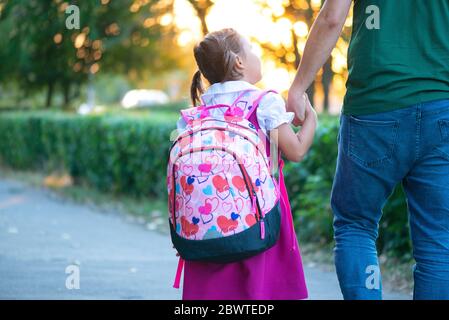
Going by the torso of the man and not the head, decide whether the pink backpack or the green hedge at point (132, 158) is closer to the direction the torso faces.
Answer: the green hedge

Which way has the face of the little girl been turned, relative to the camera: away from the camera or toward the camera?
away from the camera

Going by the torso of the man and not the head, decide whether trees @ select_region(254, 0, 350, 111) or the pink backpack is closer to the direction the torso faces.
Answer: the trees

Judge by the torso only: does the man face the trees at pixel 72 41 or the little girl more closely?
the trees

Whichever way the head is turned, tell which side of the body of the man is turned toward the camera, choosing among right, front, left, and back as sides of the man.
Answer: back

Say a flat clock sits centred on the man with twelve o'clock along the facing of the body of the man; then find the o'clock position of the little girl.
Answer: The little girl is roughly at 9 o'clock from the man.

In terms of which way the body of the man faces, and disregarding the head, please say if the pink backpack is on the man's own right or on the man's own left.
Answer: on the man's own left

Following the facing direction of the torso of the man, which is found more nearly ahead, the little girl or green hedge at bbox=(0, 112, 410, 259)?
the green hedge

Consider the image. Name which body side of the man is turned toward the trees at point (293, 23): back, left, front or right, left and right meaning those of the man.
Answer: front

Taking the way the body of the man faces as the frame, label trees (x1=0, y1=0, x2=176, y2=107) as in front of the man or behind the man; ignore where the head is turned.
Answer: in front
